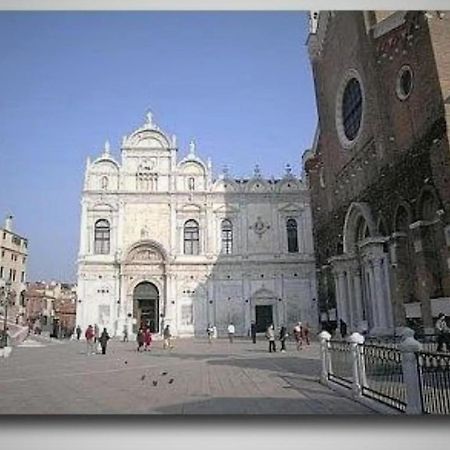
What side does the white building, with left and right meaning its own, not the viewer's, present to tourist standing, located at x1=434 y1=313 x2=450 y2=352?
front

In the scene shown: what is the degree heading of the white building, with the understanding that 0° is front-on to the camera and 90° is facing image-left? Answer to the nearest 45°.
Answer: approximately 0°

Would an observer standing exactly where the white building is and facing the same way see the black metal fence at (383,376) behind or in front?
in front

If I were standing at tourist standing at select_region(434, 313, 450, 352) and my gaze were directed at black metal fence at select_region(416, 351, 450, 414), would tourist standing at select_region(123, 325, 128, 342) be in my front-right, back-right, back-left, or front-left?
back-right

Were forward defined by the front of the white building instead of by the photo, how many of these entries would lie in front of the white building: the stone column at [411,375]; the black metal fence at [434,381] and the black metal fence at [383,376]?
3

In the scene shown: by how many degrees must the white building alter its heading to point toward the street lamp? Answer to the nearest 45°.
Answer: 0° — it already faces it

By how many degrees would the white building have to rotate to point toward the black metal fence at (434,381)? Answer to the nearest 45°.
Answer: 0° — it already faces it

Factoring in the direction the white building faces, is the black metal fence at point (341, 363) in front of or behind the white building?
in front

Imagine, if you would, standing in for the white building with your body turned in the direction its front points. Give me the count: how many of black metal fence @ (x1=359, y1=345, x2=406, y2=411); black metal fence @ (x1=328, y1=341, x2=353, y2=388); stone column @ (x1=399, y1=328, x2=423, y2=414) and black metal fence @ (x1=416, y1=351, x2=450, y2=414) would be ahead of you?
4
